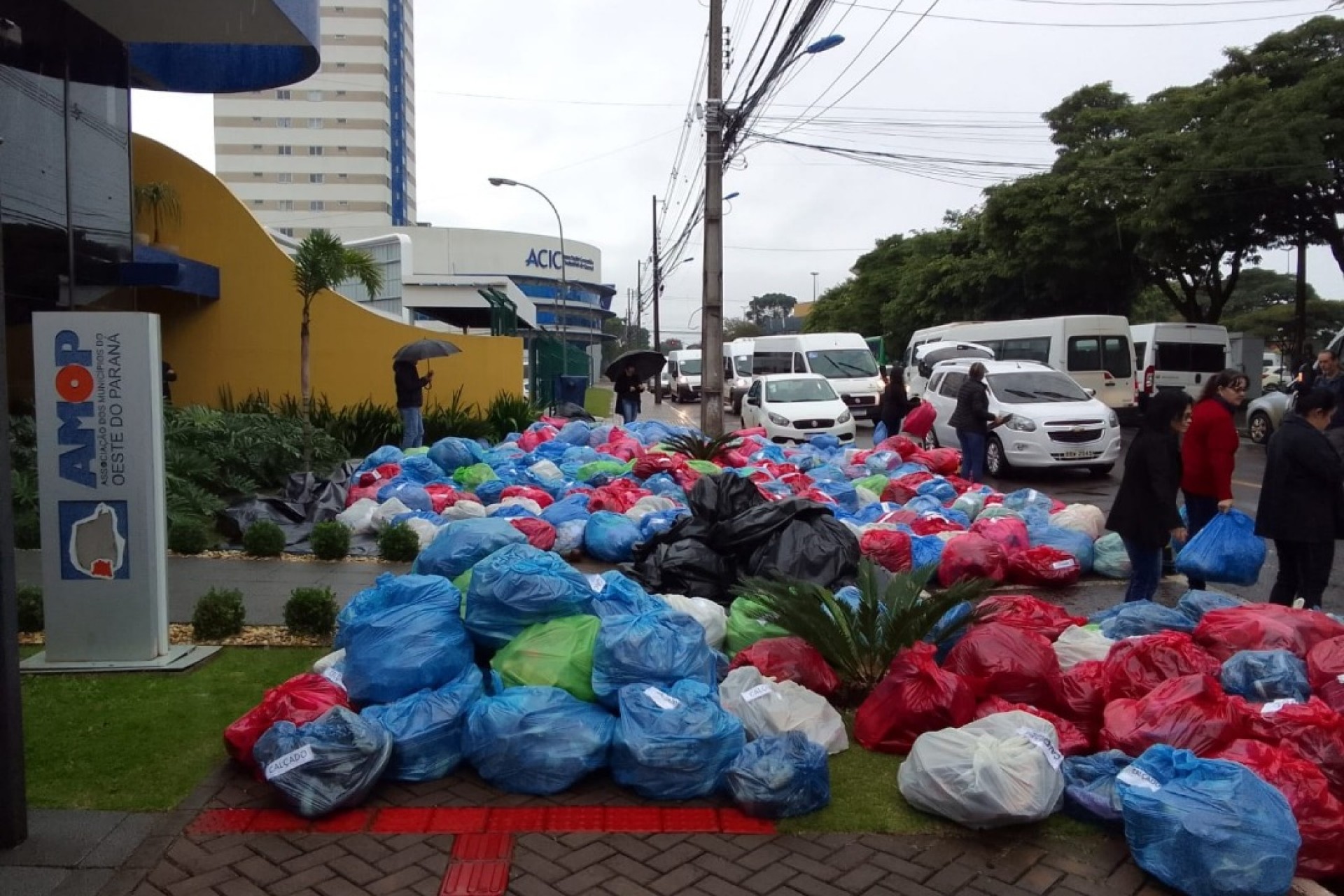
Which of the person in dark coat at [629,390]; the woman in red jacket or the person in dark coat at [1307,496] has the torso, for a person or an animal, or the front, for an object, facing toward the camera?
the person in dark coat at [629,390]

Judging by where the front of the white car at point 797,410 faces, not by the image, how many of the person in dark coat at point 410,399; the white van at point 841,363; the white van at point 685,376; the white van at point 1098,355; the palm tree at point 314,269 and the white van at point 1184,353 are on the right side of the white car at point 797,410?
2

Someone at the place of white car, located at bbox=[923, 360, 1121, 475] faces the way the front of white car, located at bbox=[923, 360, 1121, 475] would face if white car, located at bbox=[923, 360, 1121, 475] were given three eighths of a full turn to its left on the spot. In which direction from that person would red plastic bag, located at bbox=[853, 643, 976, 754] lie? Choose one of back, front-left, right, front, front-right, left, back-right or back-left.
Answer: back

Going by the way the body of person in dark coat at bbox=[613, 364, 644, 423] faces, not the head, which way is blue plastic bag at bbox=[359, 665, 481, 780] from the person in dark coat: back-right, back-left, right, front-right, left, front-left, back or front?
front

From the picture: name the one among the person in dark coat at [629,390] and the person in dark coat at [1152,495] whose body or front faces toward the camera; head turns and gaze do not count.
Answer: the person in dark coat at [629,390]

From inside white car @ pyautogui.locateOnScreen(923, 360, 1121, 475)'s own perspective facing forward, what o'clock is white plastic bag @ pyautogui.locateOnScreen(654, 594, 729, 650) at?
The white plastic bag is roughly at 2 o'clock from the white car.

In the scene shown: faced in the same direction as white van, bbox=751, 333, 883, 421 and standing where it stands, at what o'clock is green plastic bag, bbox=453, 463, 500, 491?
The green plastic bag is roughly at 2 o'clock from the white van.
